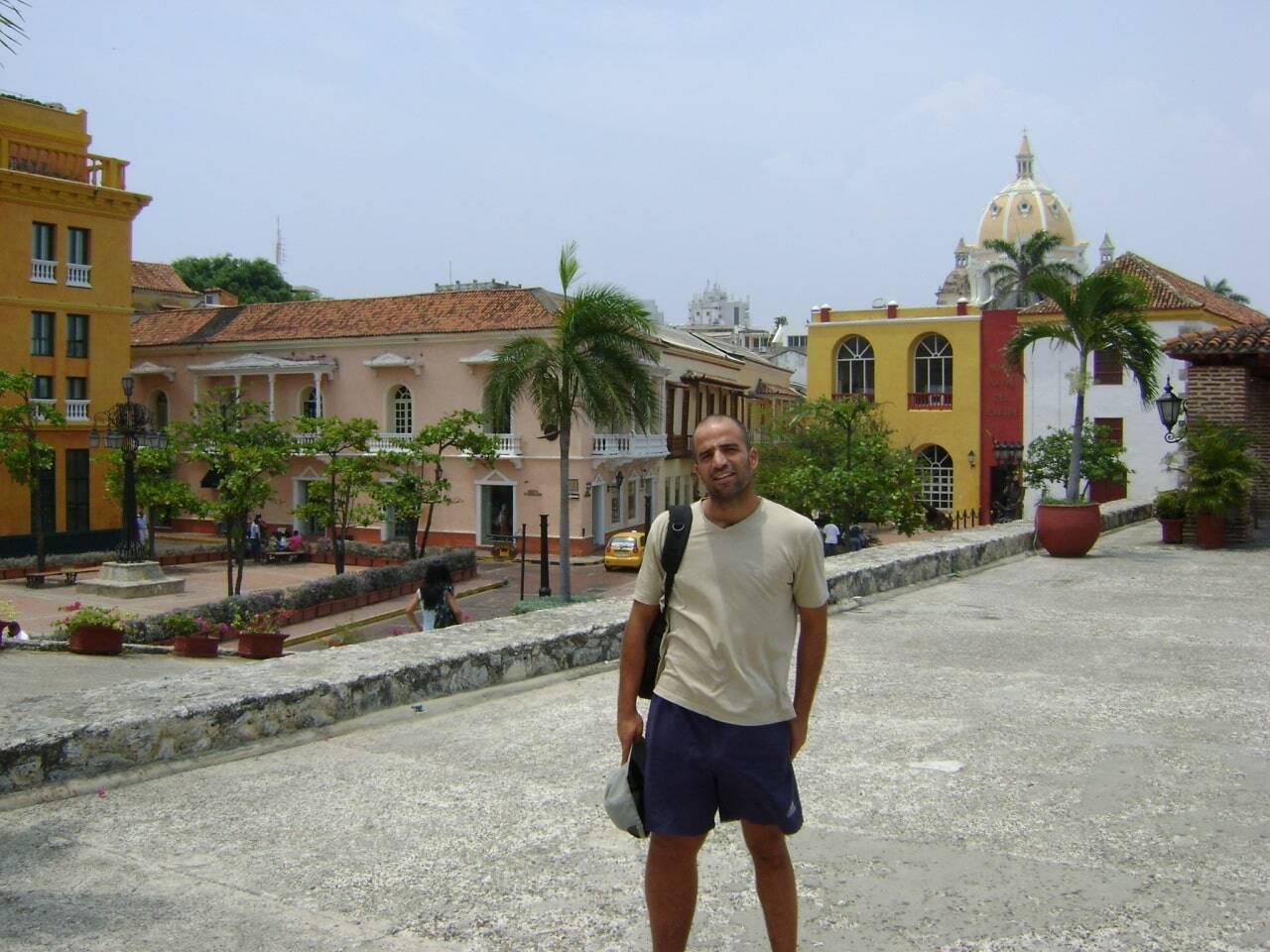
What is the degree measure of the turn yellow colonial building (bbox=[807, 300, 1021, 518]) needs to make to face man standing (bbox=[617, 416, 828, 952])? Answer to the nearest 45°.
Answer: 0° — it already faces them

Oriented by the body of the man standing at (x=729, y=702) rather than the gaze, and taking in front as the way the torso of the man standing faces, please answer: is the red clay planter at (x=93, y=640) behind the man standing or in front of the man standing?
behind

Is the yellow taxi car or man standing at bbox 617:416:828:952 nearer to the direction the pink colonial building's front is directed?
the man standing

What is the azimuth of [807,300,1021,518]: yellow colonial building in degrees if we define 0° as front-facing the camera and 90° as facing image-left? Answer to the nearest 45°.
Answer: approximately 0°

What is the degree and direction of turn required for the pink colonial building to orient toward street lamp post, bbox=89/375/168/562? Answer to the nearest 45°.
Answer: approximately 45° to its right

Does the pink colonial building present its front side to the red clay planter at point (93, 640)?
yes

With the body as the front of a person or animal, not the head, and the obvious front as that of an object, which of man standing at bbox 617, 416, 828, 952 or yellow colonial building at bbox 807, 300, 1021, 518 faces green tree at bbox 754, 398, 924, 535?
the yellow colonial building

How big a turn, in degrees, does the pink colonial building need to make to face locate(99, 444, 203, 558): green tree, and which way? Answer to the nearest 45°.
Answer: approximately 45° to its right

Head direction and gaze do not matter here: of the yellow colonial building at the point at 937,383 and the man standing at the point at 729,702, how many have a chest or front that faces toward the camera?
2
